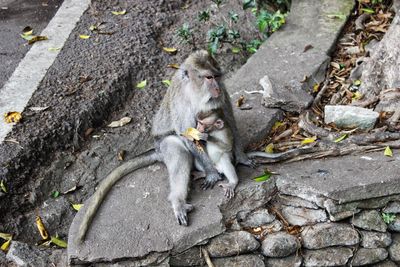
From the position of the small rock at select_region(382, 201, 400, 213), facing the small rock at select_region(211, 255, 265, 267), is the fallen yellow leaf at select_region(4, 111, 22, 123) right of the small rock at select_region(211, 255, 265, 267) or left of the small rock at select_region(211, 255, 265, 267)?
right

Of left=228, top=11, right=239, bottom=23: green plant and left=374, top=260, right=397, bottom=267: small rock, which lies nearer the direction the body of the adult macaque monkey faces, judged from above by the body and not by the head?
the small rock

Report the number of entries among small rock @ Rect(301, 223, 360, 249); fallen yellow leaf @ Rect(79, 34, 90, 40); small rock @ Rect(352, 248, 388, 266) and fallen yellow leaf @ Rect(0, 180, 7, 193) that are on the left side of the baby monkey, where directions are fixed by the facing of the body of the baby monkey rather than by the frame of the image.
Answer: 2

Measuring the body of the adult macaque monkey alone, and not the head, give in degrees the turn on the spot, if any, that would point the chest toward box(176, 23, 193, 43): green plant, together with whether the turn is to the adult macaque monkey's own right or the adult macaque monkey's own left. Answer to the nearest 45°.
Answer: approximately 135° to the adult macaque monkey's own left

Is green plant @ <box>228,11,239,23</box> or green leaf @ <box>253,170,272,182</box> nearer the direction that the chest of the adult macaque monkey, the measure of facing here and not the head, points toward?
the green leaf
